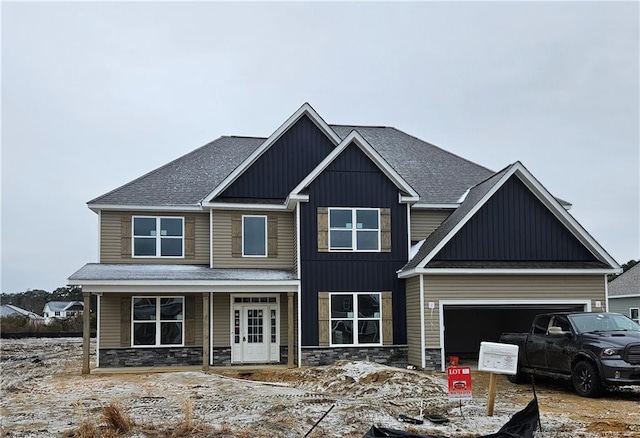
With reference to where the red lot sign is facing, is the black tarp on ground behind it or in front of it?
in front

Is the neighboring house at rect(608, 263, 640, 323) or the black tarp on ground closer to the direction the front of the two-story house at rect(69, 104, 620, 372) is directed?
the black tarp on ground

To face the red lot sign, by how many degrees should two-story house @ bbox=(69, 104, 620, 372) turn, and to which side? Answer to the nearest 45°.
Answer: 0° — it already faces it

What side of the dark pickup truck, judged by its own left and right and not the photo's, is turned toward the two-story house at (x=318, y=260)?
back

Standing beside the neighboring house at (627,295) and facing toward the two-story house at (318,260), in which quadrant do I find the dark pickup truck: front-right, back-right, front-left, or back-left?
front-left

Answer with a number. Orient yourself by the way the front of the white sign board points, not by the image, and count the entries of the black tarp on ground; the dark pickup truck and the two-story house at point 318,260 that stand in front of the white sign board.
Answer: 1

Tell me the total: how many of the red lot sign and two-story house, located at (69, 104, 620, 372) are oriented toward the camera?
2

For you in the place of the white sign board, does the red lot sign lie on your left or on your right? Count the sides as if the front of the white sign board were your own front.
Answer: on your right

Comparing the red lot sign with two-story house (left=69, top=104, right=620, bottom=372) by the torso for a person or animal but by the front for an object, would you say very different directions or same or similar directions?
same or similar directions

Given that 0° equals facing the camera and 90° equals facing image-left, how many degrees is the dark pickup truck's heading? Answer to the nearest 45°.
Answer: approximately 315°

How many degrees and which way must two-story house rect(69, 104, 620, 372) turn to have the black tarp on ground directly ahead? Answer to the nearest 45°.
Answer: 0° — it already faces it

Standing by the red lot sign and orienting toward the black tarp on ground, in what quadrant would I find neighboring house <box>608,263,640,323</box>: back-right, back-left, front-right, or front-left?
back-left

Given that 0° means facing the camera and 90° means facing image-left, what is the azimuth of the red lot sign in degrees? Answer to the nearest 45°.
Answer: approximately 0°

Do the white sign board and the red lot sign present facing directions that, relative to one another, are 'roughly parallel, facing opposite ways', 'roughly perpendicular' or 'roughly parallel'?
roughly parallel

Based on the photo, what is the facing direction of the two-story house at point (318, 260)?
toward the camera

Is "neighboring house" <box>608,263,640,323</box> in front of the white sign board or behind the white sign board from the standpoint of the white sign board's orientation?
behind

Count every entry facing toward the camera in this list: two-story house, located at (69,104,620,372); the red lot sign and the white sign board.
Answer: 3
